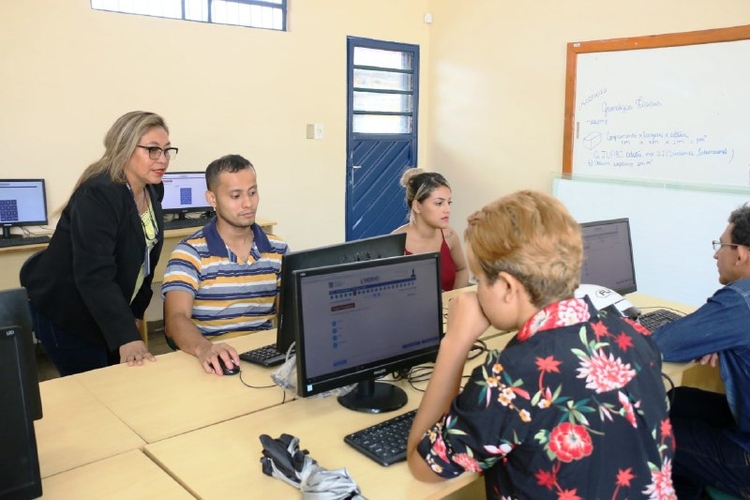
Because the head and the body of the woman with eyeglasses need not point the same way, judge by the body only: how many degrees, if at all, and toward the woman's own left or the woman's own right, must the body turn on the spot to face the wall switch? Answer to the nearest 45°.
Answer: approximately 90° to the woman's own left

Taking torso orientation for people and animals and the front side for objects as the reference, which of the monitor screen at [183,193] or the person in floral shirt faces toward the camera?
the monitor screen

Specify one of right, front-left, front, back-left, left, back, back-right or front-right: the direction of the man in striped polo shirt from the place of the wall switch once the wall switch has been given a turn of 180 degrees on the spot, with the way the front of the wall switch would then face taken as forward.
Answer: back-left

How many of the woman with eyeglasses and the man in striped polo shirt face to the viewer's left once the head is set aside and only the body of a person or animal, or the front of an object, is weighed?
0

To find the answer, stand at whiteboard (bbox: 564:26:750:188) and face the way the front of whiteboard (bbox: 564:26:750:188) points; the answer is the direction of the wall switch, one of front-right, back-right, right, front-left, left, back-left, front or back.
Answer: front-right

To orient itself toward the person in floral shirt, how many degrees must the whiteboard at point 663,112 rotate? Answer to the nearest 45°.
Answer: approximately 45° to its left

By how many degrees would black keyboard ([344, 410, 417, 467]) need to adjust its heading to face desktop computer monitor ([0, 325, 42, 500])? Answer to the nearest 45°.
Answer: approximately 90° to its right

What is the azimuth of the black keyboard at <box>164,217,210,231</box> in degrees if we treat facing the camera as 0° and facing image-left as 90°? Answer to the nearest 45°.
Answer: approximately 0°

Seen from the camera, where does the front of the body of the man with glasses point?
to the viewer's left

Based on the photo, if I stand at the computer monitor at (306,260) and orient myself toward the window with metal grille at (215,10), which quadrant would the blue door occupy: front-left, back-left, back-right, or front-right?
front-right

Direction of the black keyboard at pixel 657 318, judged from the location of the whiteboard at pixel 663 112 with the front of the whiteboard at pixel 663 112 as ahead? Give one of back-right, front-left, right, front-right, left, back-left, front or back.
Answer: front-left

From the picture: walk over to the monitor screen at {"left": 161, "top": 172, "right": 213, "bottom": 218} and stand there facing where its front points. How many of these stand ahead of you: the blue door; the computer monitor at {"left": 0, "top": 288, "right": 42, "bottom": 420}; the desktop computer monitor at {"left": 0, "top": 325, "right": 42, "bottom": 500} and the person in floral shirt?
3

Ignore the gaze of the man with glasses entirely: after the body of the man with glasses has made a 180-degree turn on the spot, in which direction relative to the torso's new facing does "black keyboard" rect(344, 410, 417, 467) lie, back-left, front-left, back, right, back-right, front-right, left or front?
back-right

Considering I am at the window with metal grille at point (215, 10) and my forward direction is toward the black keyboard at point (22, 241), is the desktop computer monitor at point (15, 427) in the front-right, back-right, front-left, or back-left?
front-left

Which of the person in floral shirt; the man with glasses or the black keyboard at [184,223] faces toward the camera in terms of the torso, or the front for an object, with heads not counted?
the black keyboard

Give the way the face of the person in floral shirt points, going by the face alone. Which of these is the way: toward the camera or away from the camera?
away from the camera

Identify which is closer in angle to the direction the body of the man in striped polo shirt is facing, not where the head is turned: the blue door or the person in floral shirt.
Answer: the person in floral shirt

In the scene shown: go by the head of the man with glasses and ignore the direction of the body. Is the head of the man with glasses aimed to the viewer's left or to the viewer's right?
to the viewer's left

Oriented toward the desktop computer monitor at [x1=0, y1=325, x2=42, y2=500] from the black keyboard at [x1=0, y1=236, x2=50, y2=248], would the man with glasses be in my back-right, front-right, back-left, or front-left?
front-left
